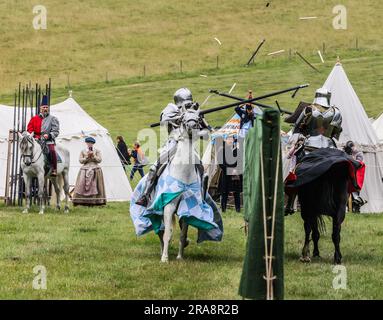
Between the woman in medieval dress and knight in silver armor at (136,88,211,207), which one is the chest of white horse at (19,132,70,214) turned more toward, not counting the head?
the knight in silver armor

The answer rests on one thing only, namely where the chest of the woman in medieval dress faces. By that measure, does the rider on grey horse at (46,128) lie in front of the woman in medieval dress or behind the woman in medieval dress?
in front

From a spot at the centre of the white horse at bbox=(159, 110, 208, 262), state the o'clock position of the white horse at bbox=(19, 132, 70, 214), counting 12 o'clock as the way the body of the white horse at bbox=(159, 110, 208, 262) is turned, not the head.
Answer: the white horse at bbox=(19, 132, 70, 214) is roughly at 5 o'clock from the white horse at bbox=(159, 110, 208, 262).

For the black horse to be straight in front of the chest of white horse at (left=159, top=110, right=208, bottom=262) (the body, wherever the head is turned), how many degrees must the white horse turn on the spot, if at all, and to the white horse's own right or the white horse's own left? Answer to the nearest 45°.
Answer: approximately 90° to the white horse's own left

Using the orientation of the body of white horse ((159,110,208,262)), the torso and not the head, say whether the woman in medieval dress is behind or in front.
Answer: behind

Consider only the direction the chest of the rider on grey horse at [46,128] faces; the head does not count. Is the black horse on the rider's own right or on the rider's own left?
on the rider's own left

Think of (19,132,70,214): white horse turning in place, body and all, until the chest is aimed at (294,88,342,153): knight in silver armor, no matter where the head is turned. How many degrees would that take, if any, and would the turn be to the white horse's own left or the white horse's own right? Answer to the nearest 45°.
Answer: approximately 90° to the white horse's own left
